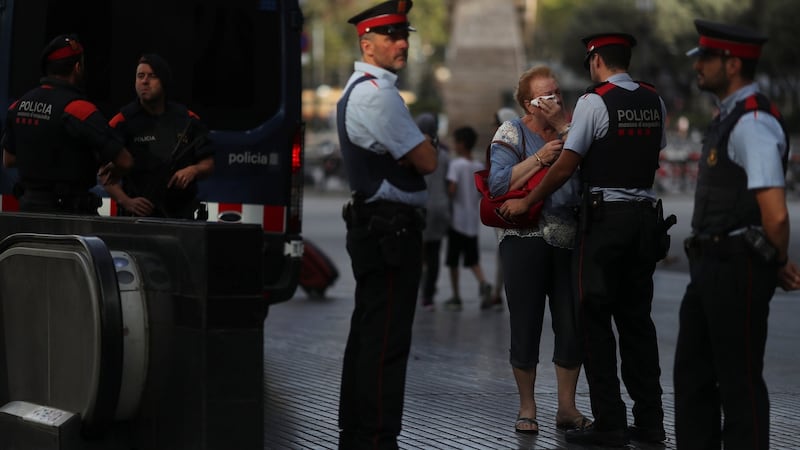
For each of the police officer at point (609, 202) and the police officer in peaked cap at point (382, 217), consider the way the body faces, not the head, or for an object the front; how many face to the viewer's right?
1

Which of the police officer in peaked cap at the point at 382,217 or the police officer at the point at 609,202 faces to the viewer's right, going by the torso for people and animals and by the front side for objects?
the police officer in peaked cap

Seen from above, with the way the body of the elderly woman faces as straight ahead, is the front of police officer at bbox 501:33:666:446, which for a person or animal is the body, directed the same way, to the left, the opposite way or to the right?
the opposite way

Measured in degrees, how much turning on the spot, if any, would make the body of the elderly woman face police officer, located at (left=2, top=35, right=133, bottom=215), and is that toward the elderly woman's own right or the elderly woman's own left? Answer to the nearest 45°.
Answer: approximately 135° to the elderly woman's own right

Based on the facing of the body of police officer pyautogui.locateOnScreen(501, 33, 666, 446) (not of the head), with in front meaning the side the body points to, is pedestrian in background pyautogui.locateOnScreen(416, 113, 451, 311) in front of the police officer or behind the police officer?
in front

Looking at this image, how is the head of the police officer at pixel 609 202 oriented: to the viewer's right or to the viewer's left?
to the viewer's left

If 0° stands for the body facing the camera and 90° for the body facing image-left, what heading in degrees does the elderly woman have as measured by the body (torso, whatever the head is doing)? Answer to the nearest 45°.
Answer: approximately 315°

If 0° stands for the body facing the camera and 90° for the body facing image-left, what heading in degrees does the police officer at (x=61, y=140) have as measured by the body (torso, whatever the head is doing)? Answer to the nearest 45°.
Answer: approximately 225°

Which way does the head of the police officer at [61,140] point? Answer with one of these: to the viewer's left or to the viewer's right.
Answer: to the viewer's right

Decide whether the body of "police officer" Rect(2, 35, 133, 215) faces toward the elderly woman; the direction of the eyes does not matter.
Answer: no

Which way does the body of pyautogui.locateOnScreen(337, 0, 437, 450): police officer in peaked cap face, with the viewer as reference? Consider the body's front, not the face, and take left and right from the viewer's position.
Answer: facing to the right of the viewer

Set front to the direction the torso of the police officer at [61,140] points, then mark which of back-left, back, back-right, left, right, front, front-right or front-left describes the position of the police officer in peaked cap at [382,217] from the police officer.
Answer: right
